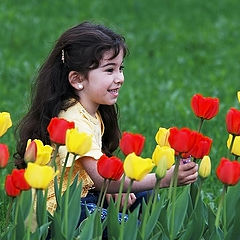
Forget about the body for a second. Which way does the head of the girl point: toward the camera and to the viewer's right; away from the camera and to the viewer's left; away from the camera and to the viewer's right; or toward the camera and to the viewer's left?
toward the camera and to the viewer's right

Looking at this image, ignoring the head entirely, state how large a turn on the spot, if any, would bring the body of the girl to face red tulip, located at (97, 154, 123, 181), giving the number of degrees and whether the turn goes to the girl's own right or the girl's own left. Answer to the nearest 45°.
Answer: approximately 90° to the girl's own right

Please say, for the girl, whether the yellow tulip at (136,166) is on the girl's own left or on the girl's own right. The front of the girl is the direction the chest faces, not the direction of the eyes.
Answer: on the girl's own right

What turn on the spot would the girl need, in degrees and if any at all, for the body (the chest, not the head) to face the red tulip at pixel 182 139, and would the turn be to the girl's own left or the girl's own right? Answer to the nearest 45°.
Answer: approximately 45° to the girl's own right

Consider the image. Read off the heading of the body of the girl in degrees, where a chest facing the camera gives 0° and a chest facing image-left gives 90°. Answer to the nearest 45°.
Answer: approximately 270°

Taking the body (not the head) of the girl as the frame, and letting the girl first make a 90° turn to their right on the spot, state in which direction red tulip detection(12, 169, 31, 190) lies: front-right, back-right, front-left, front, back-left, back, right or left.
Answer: front

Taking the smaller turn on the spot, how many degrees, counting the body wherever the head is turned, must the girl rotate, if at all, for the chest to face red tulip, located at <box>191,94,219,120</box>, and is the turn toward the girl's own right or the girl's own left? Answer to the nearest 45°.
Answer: approximately 45° to the girl's own right

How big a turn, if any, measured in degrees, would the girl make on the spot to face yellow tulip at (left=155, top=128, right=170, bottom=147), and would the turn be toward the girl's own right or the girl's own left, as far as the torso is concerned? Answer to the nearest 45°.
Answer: approximately 45° to the girl's own right

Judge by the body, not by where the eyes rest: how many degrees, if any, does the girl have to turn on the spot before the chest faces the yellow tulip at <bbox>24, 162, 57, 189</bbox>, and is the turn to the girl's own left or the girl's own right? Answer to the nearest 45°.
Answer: approximately 90° to the girl's own right
